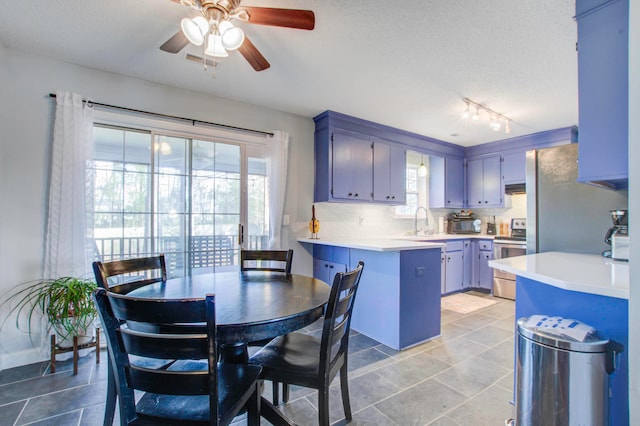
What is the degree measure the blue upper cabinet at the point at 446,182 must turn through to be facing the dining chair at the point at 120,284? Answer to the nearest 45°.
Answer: approximately 45° to its right

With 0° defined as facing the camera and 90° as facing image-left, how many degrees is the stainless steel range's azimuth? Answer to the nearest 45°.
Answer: approximately 45°

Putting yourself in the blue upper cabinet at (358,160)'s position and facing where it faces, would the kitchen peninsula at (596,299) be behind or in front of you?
in front

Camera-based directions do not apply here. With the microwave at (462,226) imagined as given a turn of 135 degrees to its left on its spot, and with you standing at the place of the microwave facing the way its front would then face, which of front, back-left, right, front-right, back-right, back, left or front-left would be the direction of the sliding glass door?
back

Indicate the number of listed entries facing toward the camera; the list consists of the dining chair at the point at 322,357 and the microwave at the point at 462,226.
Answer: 1

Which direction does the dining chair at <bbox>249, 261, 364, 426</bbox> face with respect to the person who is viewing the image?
facing away from the viewer and to the left of the viewer

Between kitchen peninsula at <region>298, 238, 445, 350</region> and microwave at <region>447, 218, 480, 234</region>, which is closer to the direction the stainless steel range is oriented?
the kitchen peninsula

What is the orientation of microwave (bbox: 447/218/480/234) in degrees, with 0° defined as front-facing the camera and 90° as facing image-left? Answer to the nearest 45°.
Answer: approximately 0°

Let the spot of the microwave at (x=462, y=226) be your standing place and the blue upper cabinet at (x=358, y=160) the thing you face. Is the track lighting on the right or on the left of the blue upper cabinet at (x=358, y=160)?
left

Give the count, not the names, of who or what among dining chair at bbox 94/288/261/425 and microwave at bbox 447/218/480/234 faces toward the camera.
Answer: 1

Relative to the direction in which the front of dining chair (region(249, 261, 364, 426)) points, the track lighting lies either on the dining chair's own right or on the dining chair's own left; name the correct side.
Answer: on the dining chair's own right

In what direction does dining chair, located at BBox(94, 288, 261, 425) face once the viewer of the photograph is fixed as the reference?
facing away from the viewer and to the right of the viewer

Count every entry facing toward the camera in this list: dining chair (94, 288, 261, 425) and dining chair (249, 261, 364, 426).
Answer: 0

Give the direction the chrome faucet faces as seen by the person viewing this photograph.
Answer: facing the viewer and to the right of the viewer
